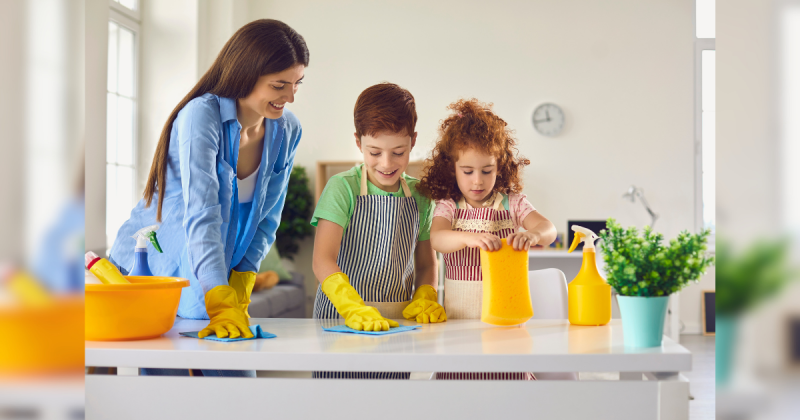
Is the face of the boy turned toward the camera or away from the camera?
toward the camera

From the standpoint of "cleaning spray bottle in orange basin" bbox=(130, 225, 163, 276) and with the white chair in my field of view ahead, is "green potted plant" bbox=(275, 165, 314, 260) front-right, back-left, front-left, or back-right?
front-left

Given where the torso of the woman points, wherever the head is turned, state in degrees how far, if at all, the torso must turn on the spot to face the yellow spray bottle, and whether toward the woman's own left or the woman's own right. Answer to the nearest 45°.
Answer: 0° — they already face it

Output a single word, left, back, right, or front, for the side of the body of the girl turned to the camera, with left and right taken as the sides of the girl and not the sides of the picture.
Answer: front

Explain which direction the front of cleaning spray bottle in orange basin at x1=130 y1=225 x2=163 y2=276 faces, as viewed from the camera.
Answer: facing to the right of the viewer

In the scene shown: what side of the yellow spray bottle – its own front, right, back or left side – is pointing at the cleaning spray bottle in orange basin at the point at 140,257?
front

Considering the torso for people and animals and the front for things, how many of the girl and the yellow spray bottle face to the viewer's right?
0

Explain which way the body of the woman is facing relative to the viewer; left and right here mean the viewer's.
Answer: facing the viewer and to the right of the viewer

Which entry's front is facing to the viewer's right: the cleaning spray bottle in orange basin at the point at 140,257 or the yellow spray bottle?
the cleaning spray bottle in orange basin

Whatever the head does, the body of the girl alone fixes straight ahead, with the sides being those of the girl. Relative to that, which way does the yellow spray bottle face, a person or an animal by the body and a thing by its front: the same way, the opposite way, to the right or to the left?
to the right

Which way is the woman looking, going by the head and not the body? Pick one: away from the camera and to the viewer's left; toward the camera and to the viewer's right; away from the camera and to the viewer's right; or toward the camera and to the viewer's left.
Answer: toward the camera and to the viewer's right

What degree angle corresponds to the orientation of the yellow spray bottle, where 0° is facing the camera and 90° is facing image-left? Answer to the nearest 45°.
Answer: approximately 90°
